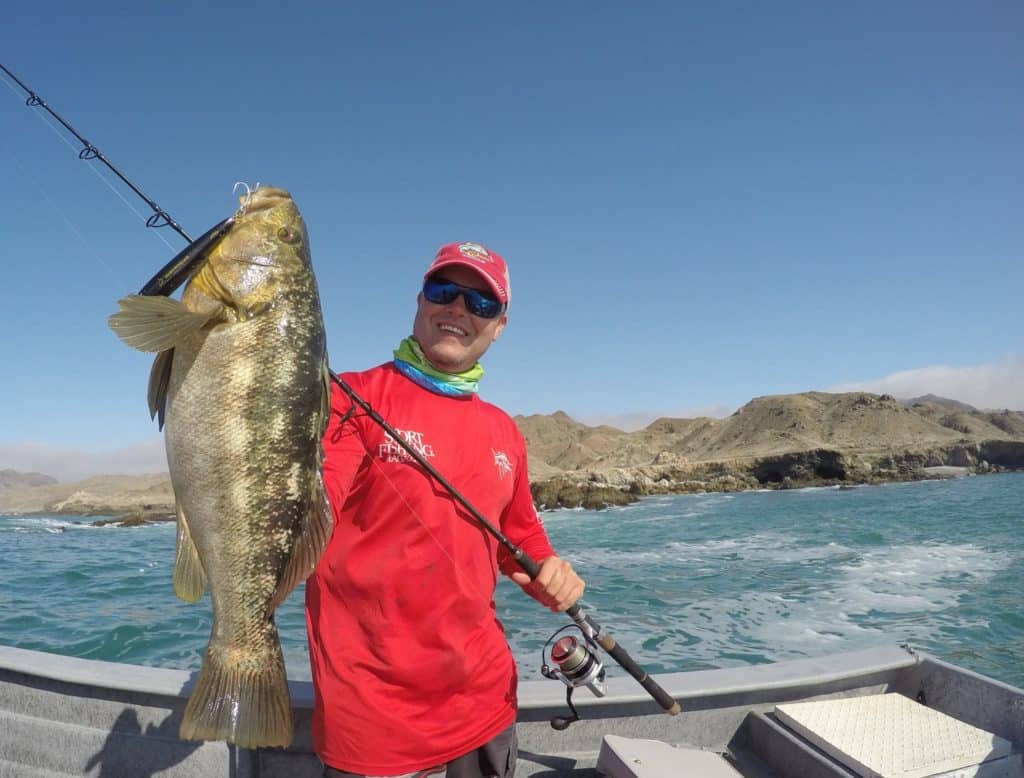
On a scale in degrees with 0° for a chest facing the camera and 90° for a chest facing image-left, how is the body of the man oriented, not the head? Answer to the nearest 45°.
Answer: approximately 0°
